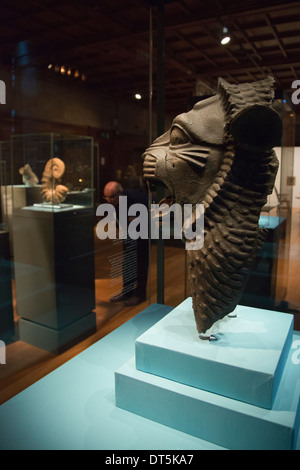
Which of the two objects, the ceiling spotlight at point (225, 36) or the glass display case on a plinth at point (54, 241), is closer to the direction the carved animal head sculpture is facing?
the glass display case on a plinth

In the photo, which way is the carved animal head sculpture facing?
to the viewer's left

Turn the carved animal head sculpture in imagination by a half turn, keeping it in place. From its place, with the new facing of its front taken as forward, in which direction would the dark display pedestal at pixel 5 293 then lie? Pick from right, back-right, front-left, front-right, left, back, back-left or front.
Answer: back-left

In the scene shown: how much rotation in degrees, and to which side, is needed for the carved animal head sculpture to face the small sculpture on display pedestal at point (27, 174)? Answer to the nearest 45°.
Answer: approximately 45° to its right

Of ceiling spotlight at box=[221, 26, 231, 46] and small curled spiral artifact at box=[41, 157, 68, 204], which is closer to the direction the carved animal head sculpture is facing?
the small curled spiral artifact

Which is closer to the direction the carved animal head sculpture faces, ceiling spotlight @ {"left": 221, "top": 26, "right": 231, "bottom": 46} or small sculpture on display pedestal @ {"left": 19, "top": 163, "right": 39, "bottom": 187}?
the small sculpture on display pedestal

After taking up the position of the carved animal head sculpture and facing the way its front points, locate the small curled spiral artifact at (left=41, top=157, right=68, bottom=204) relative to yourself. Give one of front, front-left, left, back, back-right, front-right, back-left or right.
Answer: front-right

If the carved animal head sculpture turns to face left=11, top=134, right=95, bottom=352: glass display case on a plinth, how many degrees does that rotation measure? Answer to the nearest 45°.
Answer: approximately 45° to its right

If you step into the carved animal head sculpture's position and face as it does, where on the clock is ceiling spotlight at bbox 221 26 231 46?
The ceiling spotlight is roughly at 3 o'clock from the carved animal head sculpture.
